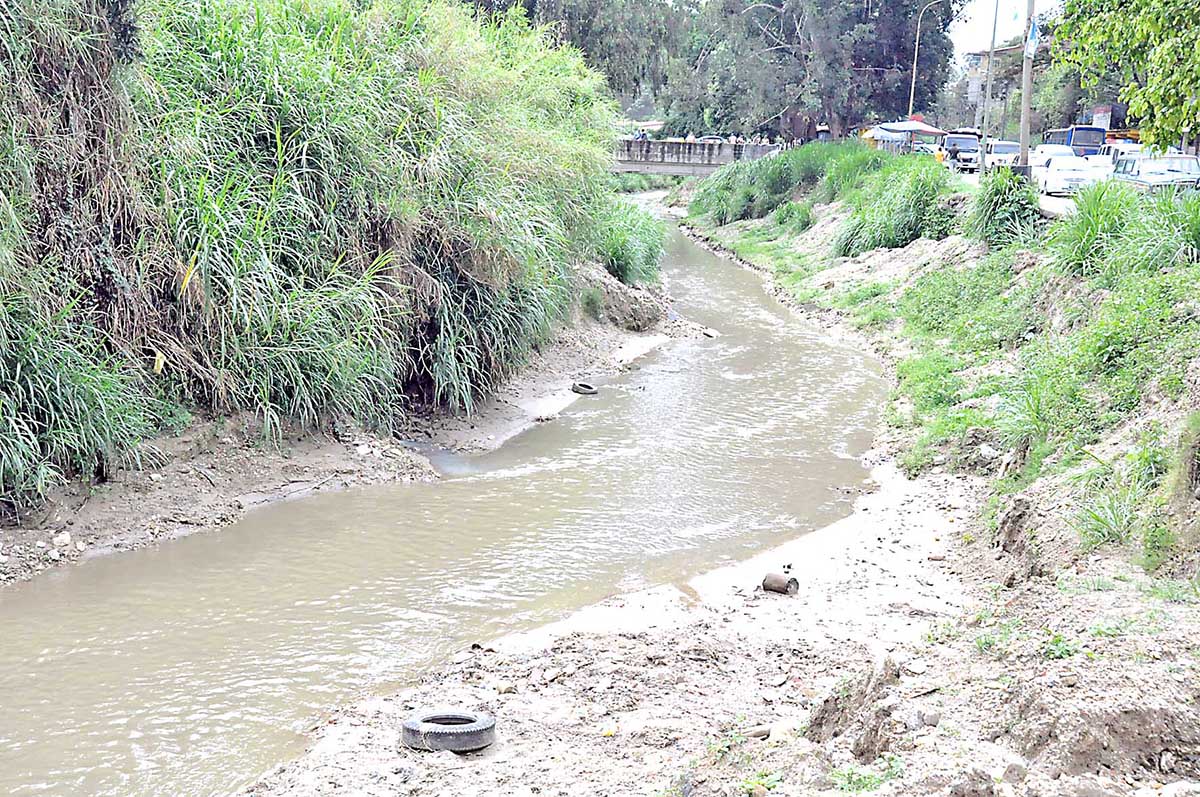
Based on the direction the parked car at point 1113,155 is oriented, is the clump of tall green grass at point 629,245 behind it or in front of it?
in front

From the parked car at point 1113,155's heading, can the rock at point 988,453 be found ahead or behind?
ahead

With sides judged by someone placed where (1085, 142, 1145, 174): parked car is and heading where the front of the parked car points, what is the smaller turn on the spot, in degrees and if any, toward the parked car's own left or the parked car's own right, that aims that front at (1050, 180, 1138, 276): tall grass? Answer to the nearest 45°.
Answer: approximately 45° to the parked car's own left

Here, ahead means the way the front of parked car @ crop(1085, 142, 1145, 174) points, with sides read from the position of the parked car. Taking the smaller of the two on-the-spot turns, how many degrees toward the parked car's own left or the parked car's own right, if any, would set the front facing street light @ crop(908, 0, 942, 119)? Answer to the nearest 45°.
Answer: approximately 90° to the parked car's own right

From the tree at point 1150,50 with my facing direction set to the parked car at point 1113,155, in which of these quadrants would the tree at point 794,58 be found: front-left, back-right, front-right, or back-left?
front-left

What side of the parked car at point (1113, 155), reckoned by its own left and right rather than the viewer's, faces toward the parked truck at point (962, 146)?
right

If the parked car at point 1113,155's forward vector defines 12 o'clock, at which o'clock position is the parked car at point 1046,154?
the parked car at point 1046,154 is roughly at 4 o'clock from the parked car at point 1113,155.

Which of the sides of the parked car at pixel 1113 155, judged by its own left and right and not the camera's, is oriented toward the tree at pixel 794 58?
right

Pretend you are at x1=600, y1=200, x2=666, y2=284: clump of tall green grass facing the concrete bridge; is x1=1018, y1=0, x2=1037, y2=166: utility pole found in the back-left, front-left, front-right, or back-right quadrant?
front-right

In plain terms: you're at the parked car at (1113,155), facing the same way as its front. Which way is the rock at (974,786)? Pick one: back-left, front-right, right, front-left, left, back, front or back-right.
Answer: front-left

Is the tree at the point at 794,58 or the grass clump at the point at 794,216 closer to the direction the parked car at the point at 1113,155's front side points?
the grass clump

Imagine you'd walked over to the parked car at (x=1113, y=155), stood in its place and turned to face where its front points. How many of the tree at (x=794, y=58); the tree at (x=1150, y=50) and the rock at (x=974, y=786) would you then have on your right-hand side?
1

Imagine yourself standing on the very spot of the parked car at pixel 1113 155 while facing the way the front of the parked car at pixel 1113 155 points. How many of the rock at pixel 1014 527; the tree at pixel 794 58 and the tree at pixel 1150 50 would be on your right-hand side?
1
